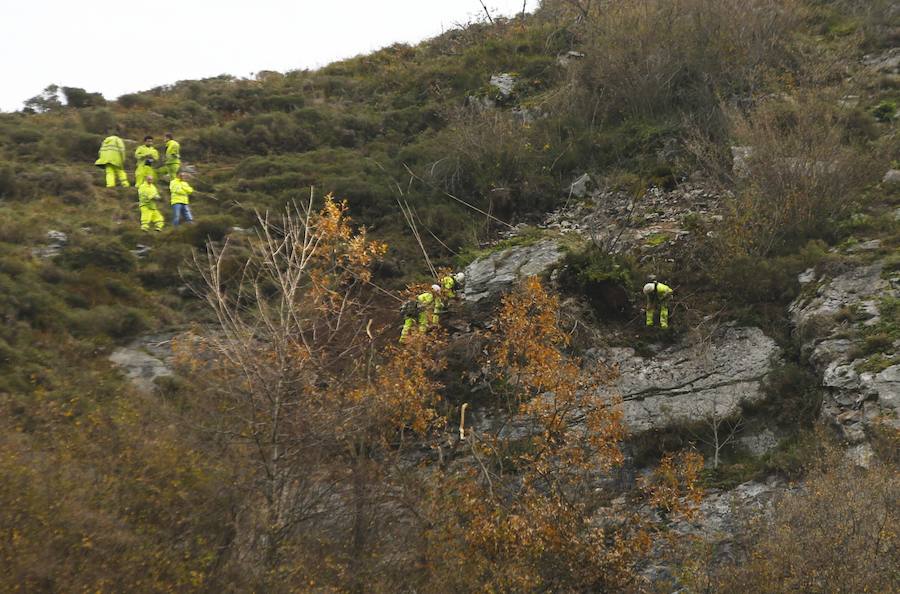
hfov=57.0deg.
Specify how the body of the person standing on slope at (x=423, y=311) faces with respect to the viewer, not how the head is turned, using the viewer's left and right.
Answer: facing to the right of the viewer

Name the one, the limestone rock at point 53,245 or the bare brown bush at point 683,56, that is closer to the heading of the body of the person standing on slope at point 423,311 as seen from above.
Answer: the bare brown bush

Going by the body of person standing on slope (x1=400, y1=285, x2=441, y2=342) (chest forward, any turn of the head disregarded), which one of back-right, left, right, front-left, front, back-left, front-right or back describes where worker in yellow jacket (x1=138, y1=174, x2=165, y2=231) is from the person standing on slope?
back-left

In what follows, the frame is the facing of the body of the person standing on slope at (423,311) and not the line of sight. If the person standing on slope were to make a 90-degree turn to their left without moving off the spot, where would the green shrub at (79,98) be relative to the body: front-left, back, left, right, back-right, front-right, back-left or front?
front-left

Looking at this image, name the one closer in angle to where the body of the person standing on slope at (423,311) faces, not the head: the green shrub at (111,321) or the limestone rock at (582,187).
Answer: the limestone rock

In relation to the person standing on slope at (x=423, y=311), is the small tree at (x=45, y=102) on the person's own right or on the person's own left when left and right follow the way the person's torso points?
on the person's own left

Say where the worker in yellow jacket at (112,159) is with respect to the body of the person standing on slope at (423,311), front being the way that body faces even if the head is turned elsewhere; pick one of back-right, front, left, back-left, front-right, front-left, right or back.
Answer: back-left

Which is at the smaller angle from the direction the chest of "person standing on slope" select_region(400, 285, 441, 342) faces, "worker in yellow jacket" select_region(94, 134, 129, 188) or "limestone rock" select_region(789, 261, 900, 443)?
the limestone rock

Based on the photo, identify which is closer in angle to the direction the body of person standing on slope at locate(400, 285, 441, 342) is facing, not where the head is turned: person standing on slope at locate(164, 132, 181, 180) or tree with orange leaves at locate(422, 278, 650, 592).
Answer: the tree with orange leaves

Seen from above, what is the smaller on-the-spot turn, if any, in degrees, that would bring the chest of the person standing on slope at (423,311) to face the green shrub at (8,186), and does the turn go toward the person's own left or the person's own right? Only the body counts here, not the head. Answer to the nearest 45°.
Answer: approximately 135° to the person's own left
